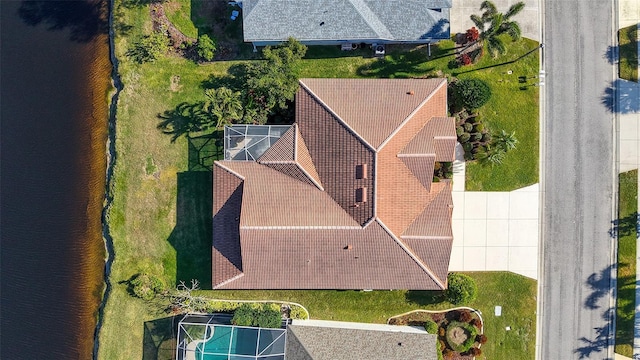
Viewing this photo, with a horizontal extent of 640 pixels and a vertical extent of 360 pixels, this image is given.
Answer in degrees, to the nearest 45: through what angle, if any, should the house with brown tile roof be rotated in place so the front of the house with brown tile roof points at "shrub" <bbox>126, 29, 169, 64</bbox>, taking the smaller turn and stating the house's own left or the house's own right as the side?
approximately 180°

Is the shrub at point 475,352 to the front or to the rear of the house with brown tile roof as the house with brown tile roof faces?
to the front

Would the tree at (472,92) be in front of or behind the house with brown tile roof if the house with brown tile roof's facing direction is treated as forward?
in front

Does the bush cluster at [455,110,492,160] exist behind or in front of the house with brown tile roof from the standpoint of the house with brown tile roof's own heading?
in front

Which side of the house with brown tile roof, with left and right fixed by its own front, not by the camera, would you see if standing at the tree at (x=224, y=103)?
back
